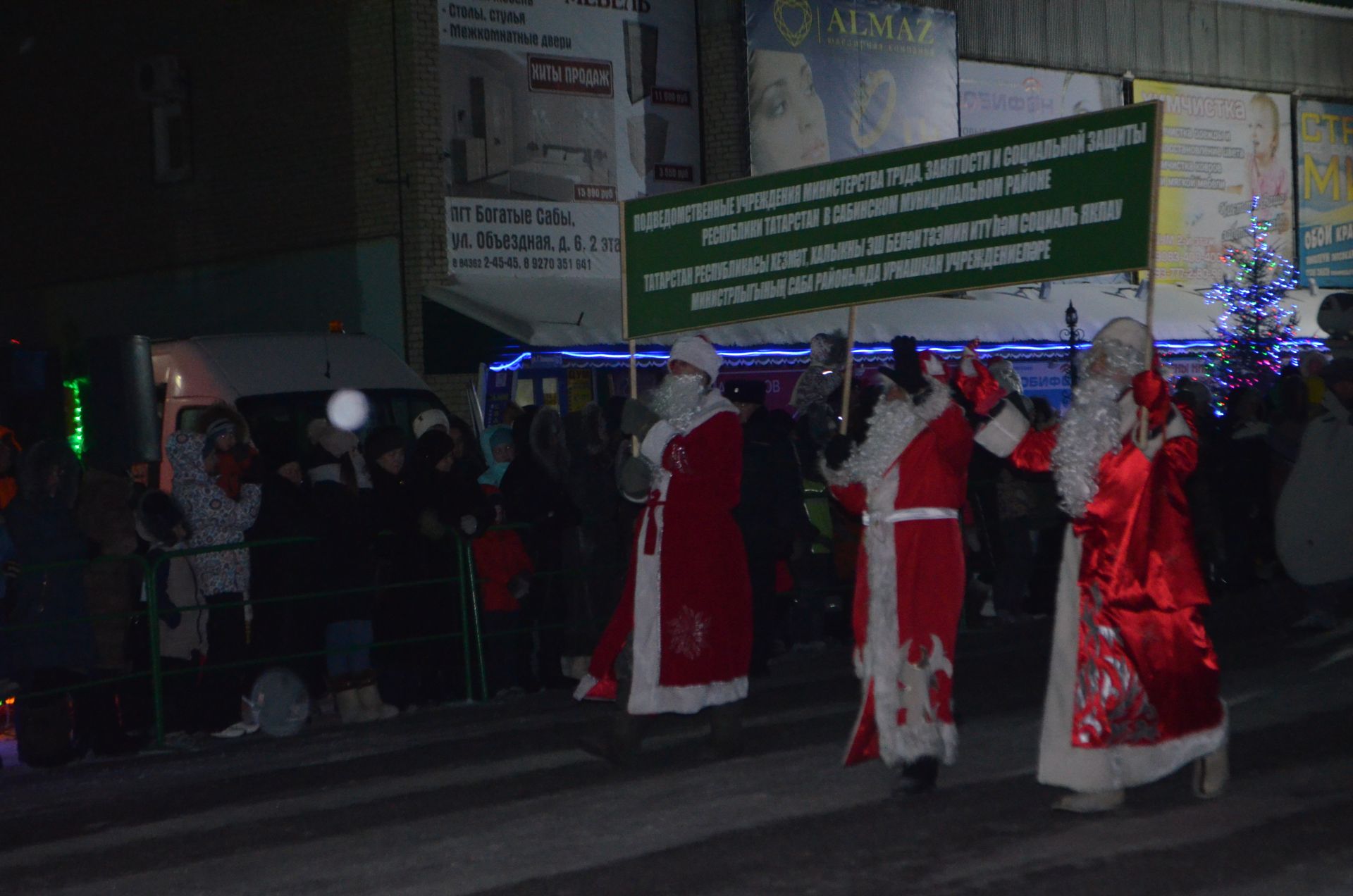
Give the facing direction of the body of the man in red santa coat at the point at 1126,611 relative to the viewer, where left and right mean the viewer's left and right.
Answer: facing the viewer and to the left of the viewer

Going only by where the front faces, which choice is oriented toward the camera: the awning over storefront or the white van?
the awning over storefront

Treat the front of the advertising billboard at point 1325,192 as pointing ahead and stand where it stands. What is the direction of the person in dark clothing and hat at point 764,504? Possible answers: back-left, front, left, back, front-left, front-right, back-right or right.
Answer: front

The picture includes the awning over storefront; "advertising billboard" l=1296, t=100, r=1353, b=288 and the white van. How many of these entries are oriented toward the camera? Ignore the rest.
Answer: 2

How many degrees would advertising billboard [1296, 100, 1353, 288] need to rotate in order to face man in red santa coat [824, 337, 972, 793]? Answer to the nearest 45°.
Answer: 0° — it already faces them

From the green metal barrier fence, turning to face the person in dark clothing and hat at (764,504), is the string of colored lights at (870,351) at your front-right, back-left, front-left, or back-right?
front-left

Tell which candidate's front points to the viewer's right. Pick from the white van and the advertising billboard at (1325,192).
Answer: the white van

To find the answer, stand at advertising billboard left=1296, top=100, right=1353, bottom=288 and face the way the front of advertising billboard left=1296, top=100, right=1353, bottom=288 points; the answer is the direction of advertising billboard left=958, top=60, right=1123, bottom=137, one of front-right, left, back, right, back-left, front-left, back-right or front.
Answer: front-right

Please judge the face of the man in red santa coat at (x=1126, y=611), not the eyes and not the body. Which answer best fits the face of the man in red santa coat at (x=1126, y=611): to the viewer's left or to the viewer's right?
to the viewer's left

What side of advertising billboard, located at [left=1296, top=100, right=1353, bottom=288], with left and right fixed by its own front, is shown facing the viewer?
front

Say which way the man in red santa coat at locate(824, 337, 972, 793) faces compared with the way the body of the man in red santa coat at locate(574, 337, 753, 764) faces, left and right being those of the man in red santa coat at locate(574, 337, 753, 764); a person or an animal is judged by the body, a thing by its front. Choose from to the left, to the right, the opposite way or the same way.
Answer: the same way

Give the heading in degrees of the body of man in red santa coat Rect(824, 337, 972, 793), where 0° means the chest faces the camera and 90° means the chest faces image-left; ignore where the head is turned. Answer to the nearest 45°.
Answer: approximately 45°
